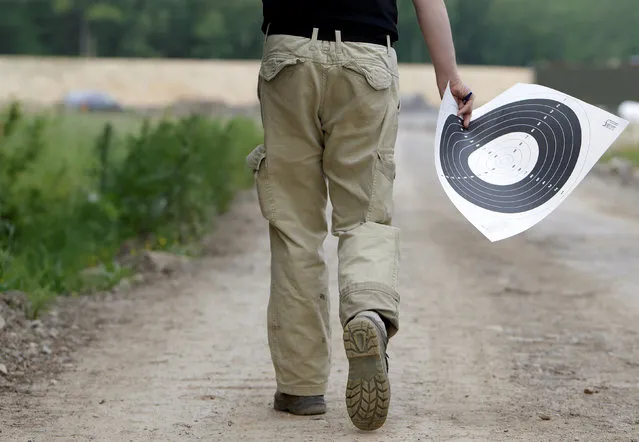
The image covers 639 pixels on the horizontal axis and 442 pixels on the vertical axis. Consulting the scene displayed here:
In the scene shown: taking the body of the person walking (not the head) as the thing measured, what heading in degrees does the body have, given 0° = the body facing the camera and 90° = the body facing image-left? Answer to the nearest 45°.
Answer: approximately 180°
